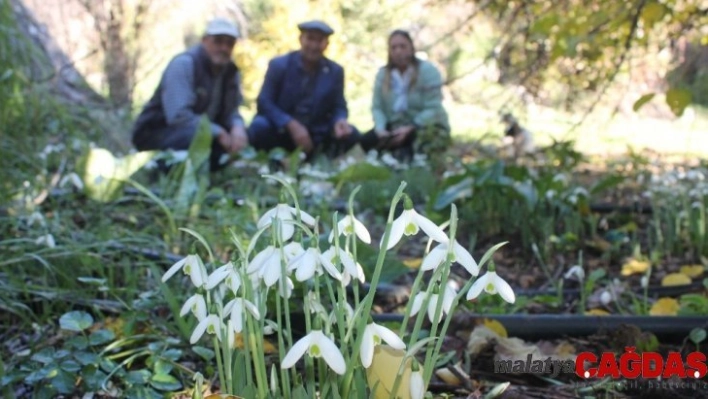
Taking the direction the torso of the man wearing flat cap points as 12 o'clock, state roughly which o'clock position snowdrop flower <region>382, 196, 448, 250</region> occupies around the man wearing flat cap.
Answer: The snowdrop flower is roughly at 12 o'clock from the man wearing flat cap.

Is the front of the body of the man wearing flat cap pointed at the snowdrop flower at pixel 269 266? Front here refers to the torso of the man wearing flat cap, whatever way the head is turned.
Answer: yes

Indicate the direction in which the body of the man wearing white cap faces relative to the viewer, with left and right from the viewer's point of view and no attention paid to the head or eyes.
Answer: facing the viewer and to the right of the viewer

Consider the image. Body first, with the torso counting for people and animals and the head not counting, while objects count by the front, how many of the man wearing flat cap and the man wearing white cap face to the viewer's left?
0

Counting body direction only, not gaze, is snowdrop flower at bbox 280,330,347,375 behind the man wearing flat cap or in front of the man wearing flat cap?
in front

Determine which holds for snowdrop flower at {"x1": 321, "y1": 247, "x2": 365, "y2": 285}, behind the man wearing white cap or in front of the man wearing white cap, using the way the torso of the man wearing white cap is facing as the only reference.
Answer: in front

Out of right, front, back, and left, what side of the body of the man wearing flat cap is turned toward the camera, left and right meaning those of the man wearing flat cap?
front

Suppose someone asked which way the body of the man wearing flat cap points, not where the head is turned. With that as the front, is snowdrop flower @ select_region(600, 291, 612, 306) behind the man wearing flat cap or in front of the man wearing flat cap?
in front

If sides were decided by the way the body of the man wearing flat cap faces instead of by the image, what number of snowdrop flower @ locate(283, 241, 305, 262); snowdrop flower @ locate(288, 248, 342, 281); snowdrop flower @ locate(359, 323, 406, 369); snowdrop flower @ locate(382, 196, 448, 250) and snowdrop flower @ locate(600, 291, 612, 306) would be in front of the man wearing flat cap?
5

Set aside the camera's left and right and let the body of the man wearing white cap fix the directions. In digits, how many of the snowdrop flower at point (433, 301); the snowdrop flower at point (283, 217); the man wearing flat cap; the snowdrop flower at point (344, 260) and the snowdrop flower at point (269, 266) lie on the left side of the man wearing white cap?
1

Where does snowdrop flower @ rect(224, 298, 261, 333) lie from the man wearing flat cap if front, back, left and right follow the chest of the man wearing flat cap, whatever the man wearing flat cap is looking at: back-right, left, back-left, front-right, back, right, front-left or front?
front

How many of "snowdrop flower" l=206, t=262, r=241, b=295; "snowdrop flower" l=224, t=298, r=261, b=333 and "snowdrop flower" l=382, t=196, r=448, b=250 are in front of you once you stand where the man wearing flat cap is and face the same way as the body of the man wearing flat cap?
3

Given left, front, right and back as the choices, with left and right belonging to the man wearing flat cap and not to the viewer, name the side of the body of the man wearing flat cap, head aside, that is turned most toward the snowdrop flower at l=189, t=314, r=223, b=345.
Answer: front

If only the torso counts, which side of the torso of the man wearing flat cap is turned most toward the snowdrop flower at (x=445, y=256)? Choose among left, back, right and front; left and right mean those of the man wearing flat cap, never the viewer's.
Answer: front
